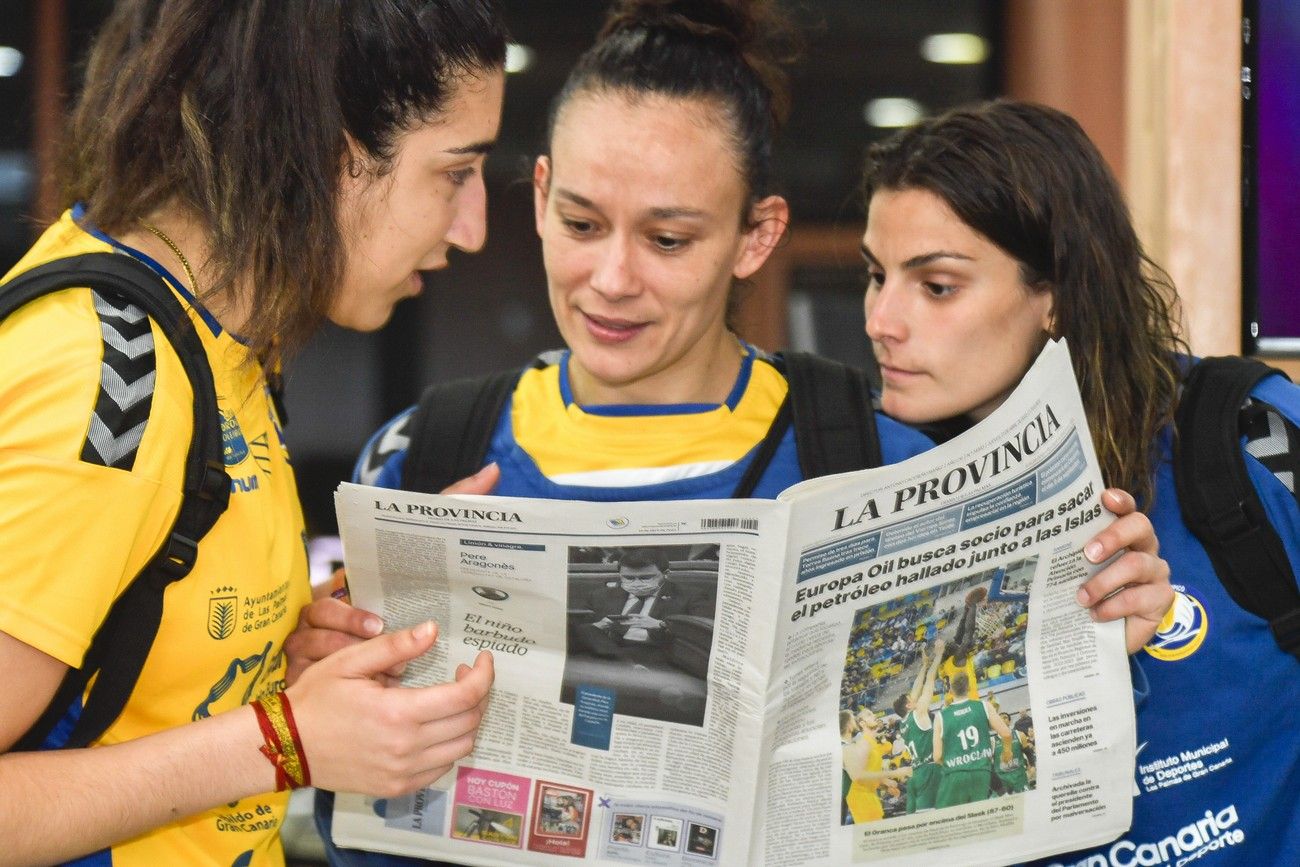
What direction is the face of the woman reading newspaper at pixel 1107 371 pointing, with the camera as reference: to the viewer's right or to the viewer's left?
to the viewer's left

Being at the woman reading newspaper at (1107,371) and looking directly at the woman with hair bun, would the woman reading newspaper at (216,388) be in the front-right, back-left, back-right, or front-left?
front-left

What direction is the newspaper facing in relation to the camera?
toward the camera

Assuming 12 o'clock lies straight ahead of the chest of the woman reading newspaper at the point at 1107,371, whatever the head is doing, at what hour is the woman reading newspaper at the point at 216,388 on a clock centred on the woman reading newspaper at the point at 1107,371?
the woman reading newspaper at the point at 216,388 is roughly at 12 o'clock from the woman reading newspaper at the point at 1107,371.

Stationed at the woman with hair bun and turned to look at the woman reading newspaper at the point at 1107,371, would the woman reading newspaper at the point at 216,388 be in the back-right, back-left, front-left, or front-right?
back-right

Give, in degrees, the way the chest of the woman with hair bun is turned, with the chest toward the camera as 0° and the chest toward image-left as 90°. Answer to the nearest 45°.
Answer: approximately 0°

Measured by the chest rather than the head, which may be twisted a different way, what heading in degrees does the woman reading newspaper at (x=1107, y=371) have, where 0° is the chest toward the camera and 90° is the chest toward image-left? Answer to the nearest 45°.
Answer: approximately 45°

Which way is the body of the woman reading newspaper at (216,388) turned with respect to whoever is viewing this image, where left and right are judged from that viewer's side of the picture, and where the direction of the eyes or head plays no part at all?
facing to the right of the viewer

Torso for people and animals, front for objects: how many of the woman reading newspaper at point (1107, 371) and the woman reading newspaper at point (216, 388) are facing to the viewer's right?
1

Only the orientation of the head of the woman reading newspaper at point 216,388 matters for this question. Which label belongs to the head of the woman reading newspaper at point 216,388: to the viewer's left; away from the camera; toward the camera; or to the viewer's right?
to the viewer's right

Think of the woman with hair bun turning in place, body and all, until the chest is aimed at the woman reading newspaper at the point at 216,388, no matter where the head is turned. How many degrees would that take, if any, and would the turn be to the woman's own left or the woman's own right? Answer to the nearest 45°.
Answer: approximately 45° to the woman's own right
